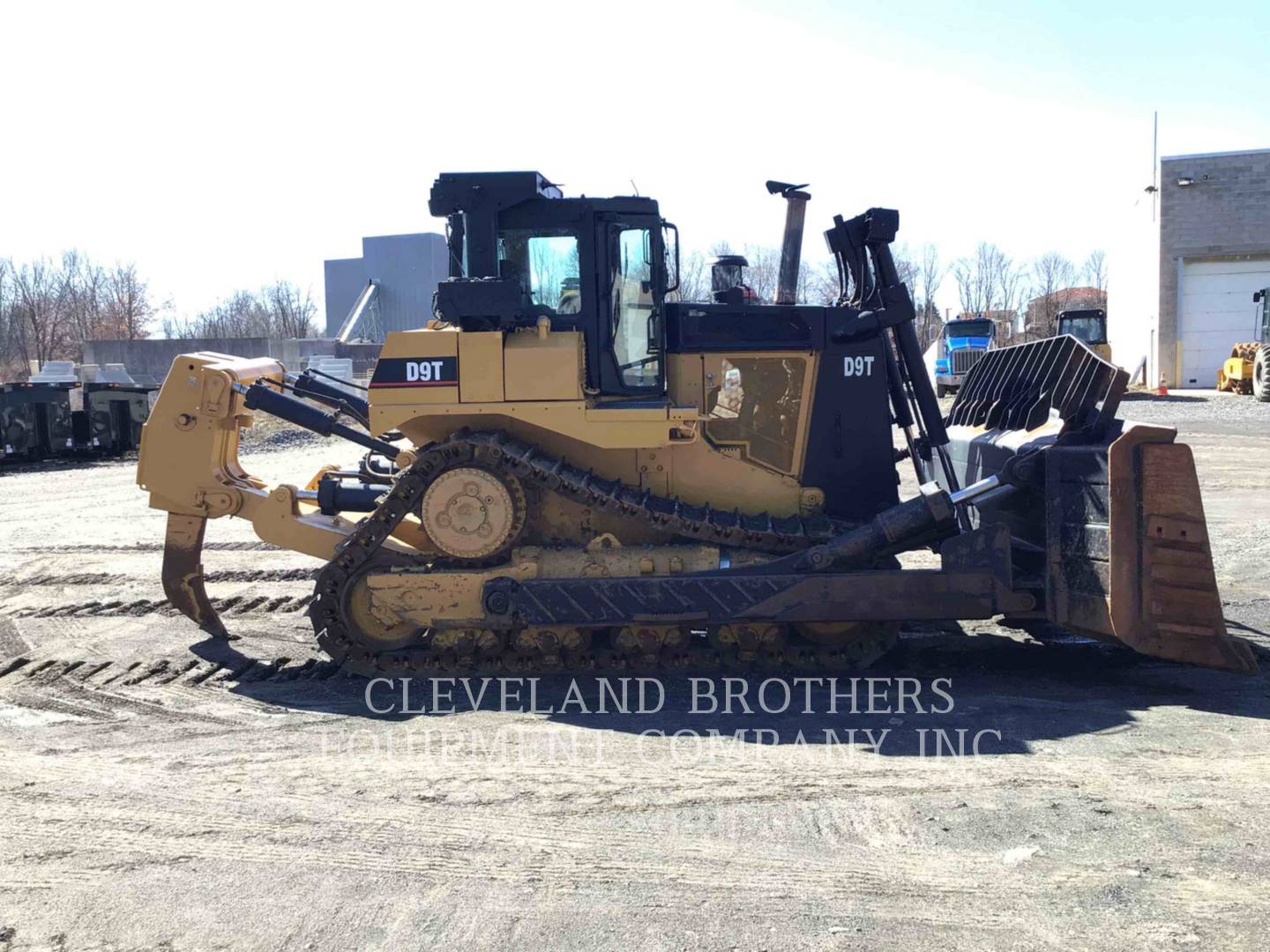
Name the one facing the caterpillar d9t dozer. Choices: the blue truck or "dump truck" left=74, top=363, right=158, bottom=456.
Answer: the blue truck

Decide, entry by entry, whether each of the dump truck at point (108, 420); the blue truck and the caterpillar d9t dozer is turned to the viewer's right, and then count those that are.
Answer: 1

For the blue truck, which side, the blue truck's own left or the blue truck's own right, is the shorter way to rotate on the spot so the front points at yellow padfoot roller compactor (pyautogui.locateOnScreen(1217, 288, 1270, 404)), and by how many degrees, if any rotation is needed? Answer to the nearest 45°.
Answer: approximately 90° to the blue truck's own left

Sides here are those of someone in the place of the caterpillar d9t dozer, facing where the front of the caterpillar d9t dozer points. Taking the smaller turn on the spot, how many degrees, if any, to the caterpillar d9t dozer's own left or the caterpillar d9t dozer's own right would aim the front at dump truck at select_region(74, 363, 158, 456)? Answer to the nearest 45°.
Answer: approximately 135° to the caterpillar d9t dozer's own left

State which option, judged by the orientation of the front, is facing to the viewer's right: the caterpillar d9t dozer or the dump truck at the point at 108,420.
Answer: the caterpillar d9t dozer

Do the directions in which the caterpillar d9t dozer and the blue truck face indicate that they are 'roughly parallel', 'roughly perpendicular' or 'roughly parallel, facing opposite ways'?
roughly perpendicular

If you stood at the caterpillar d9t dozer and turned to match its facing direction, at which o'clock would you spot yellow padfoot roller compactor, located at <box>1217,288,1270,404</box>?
The yellow padfoot roller compactor is roughly at 10 o'clock from the caterpillar d9t dozer.

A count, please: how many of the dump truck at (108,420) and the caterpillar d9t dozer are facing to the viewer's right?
1

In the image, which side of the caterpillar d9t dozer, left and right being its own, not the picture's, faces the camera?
right

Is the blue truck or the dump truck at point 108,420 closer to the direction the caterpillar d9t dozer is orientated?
the blue truck

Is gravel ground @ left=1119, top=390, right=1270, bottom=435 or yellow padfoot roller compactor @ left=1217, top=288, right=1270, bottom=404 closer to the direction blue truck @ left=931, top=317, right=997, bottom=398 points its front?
the gravel ground
